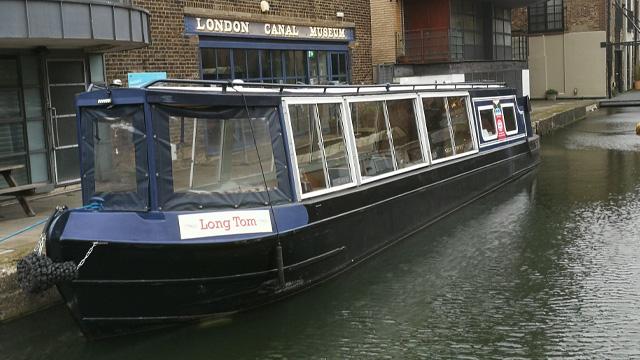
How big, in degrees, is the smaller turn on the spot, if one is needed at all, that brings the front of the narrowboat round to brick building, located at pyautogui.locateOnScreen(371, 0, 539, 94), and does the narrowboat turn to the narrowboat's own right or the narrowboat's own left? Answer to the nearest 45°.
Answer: approximately 135° to the narrowboat's own right

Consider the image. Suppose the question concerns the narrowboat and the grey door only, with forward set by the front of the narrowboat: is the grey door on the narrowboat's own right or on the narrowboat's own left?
on the narrowboat's own right

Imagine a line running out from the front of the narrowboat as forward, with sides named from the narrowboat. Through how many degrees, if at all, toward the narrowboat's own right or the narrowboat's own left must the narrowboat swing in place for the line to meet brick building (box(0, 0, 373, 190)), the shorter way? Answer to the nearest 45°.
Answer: approximately 135° to the narrowboat's own right

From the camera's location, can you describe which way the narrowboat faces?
facing the viewer and to the left of the viewer

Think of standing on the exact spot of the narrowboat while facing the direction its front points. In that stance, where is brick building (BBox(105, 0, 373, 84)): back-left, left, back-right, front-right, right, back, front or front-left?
back-right

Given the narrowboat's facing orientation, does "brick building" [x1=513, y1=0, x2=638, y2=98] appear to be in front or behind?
behind

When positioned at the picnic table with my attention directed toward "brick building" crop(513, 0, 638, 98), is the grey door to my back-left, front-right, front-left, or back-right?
front-left
